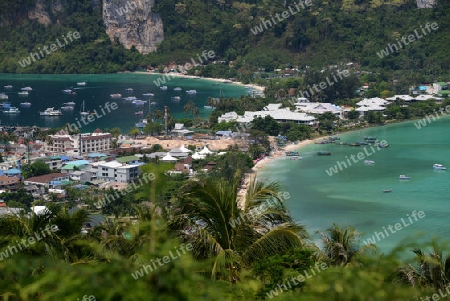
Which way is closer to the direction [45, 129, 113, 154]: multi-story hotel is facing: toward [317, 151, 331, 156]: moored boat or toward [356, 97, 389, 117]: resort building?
the moored boat

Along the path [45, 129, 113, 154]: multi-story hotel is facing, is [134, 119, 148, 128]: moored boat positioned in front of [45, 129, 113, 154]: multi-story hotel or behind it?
behind

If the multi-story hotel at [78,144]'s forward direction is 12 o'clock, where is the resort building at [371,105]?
The resort building is roughly at 8 o'clock from the multi-story hotel.

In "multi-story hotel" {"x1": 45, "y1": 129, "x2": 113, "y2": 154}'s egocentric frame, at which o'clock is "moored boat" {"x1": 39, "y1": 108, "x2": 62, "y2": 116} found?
The moored boat is roughly at 6 o'clock from the multi-story hotel.

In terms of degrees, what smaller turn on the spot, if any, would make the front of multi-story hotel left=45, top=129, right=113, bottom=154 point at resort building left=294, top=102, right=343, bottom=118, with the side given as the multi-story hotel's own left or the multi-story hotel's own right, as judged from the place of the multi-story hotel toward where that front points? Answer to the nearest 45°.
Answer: approximately 135° to the multi-story hotel's own left

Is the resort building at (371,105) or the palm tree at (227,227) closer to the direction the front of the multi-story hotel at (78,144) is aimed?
the palm tree

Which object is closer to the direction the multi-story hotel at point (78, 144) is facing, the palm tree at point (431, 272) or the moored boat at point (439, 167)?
the palm tree

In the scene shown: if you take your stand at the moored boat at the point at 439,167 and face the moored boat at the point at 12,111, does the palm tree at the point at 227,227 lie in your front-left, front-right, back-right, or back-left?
back-left

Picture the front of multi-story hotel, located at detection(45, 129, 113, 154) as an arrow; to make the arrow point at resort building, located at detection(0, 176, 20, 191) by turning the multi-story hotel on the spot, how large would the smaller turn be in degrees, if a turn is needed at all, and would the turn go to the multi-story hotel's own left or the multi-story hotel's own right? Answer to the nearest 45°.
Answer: approximately 45° to the multi-story hotel's own right

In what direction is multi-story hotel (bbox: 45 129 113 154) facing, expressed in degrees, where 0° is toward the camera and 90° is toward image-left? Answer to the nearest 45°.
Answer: approximately 0°

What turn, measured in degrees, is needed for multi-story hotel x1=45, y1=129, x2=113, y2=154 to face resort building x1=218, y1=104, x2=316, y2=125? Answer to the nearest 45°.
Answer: approximately 135° to its left

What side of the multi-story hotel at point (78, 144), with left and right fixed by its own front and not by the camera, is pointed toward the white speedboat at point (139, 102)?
back

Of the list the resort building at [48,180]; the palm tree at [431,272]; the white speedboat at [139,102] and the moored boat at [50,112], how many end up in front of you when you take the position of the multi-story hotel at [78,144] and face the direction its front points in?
2

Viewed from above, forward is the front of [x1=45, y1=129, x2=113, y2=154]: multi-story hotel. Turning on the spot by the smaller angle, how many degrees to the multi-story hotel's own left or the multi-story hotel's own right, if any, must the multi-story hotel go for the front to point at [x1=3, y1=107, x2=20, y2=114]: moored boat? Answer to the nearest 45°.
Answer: approximately 180°
